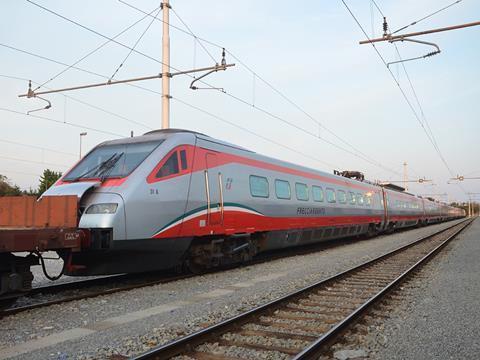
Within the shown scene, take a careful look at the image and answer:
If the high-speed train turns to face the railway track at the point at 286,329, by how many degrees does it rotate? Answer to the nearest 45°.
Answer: approximately 90° to its left

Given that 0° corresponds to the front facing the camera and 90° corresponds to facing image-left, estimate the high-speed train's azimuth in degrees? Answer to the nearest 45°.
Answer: approximately 45°
